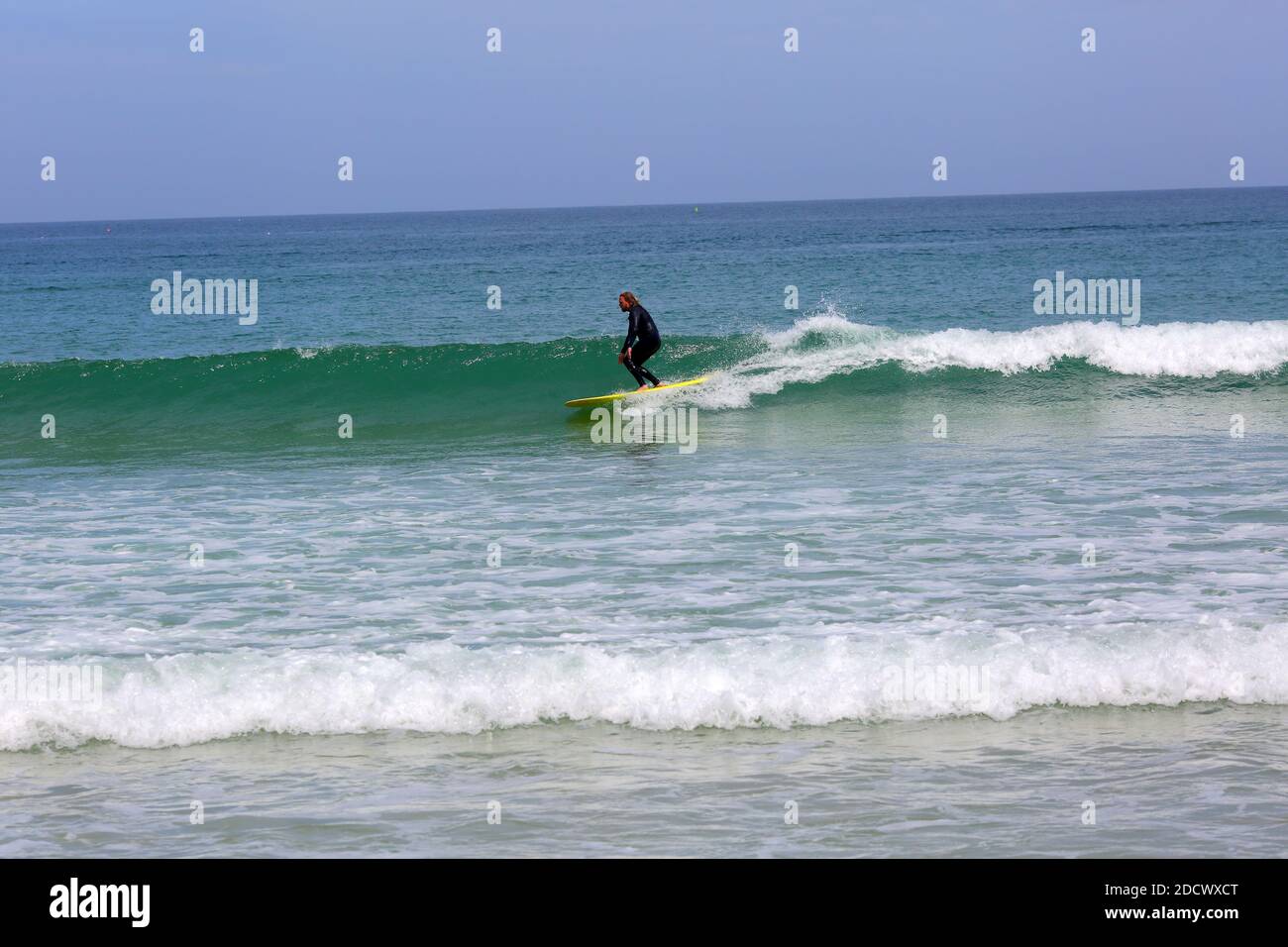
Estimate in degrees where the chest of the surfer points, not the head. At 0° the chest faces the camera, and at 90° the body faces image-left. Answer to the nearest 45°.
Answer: approximately 90°
